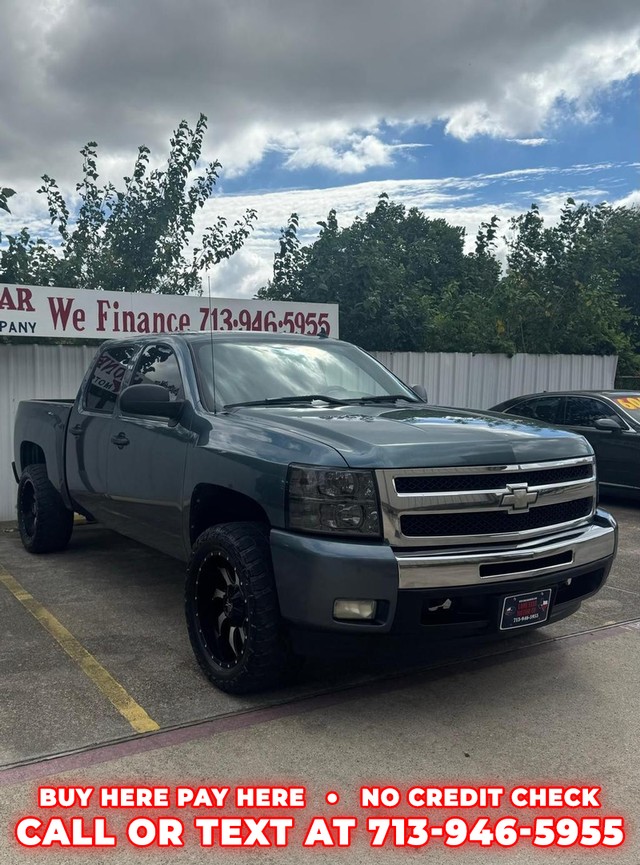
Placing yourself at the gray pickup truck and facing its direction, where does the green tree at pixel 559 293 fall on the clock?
The green tree is roughly at 8 o'clock from the gray pickup truck.

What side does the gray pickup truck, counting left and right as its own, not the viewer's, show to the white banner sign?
back

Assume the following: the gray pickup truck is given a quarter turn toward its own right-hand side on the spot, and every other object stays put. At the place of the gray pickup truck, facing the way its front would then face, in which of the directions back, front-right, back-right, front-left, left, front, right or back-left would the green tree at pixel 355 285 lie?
back-right

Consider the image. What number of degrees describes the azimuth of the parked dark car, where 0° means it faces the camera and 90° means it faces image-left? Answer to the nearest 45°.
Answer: approximately 315°

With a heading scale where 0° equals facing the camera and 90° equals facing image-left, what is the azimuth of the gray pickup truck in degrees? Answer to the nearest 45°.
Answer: approximately 315°

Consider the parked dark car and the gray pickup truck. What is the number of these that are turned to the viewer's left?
0

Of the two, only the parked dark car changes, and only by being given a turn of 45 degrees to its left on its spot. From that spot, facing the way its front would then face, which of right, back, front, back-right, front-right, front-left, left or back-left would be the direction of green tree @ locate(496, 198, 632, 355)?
left

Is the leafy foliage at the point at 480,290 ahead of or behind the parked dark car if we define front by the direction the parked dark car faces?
behind

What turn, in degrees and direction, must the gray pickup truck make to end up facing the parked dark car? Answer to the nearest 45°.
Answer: approximately 90° to its left
